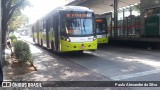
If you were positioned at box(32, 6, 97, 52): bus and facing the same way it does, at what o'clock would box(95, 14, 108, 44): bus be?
box(95, 14, 108, 44): bus is roughly at 8 o'clock from box(32, 6, 97, 52): bus.

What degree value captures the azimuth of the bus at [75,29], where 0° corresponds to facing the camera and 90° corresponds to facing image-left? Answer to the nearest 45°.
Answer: approximately 315°
